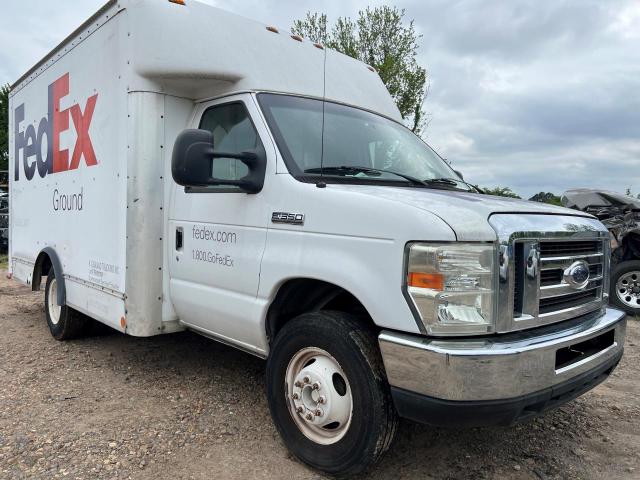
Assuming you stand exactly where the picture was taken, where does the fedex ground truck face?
facing the viewer and to the right of the viewer
